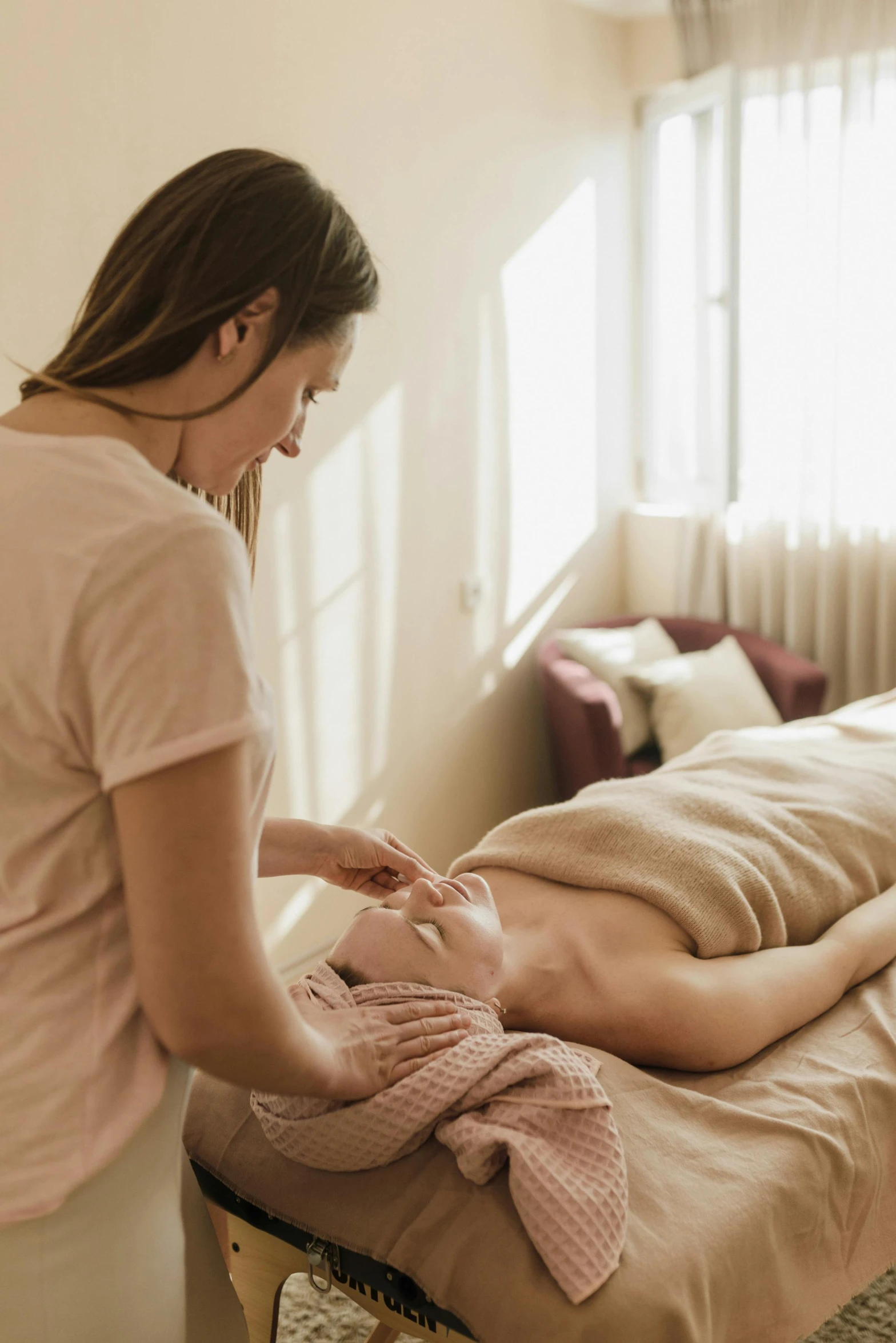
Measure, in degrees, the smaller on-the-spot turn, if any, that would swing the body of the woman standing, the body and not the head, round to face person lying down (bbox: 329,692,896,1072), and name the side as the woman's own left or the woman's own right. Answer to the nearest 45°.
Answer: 0° — they already face them

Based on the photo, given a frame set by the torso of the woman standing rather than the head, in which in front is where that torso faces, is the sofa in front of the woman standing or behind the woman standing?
in front

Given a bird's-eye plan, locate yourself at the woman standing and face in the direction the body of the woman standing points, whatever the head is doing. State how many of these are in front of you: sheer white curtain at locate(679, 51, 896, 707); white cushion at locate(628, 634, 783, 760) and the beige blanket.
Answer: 3

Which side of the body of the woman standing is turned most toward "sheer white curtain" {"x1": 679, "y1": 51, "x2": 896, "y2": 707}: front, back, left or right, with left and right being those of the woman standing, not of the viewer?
front

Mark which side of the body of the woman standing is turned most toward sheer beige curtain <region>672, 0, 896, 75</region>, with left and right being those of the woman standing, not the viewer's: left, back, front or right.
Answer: front

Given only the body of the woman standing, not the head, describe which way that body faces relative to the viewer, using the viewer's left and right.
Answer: facing away from the viewer and to the right of the viewer

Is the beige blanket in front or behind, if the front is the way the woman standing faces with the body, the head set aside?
in front

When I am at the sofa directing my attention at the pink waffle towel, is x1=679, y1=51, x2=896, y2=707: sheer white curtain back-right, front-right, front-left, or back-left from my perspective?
back-left

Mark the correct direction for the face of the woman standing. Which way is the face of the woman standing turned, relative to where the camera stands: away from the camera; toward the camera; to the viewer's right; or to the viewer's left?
to the viewer's right

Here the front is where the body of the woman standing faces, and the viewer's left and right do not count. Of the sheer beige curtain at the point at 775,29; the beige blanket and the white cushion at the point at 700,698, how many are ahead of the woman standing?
3
